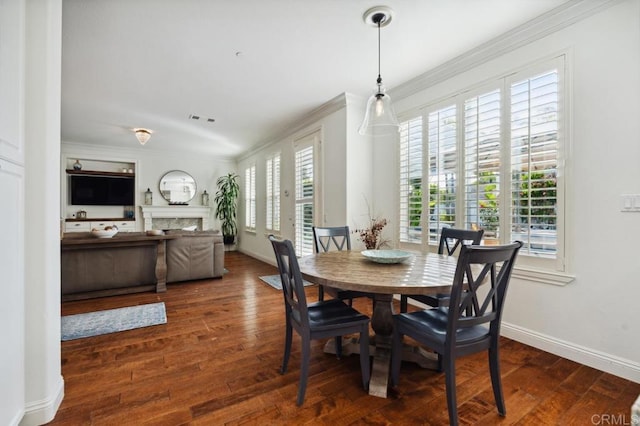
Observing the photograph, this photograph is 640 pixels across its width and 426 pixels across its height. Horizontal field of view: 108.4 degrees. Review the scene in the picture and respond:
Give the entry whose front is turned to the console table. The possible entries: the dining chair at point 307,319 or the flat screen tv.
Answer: the flat screen tv

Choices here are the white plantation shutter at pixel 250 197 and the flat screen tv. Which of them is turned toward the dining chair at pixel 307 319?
the flat screen tv

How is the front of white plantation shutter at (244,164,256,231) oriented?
to the viewer's left

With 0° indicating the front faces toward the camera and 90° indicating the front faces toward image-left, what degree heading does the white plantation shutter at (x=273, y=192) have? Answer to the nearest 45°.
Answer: approximately 45°

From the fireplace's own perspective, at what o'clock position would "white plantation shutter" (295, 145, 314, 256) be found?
The white plantation shutter is roughly at 11 o'clock from the fireplace.

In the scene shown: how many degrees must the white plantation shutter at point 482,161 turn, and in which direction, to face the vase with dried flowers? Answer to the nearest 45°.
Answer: approximately 45° to its right

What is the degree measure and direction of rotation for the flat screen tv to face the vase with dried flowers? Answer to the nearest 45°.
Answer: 0° — it already faces it

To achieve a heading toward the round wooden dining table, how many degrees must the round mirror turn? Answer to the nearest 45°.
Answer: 0° — it already faces it

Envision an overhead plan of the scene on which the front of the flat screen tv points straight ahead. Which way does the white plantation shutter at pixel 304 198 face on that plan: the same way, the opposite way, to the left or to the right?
to the right

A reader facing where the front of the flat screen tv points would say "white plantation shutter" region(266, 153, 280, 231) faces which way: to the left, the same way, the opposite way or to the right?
to the right

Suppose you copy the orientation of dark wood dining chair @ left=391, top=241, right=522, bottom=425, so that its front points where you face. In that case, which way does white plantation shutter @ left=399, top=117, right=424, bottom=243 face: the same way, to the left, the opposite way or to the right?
to the left

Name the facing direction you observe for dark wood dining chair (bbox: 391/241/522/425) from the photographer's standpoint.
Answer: facing away from the viewer and to the left of the viewer

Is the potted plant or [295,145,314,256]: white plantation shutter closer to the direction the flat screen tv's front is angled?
the white plantation shutter

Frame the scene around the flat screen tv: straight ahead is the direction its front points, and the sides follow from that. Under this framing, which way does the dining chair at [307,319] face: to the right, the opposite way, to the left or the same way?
to the left
